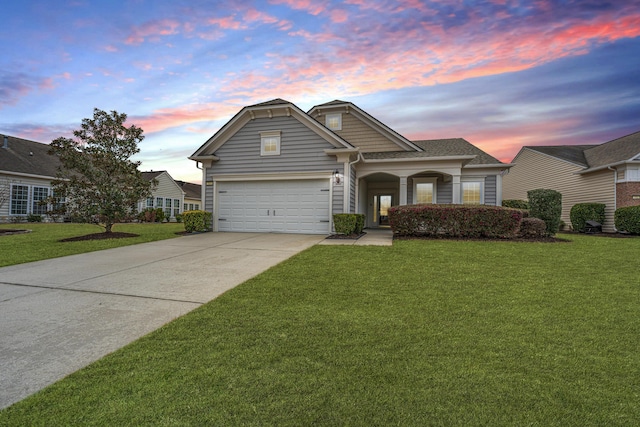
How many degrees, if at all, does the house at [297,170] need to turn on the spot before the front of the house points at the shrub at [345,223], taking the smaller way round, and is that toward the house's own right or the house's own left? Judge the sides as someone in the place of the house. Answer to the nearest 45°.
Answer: approximately 45° to the house's own left

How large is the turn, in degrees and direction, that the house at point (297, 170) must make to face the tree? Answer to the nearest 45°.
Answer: approximately 90° to its right

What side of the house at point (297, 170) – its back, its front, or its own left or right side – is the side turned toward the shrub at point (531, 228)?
left

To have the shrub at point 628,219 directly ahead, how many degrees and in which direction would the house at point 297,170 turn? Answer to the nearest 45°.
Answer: approximately 90° to its left

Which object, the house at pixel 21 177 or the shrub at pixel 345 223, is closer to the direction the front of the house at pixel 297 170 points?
the shrub

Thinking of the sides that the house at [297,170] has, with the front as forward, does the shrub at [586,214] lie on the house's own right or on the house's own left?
on the house's own left

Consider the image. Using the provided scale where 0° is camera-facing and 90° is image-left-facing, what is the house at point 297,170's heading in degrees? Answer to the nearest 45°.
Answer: approximately 0°

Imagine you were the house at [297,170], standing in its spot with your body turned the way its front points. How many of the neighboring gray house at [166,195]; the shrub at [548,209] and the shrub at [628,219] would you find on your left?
2

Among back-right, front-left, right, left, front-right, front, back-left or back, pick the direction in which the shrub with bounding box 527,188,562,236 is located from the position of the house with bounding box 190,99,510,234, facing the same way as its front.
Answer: left
